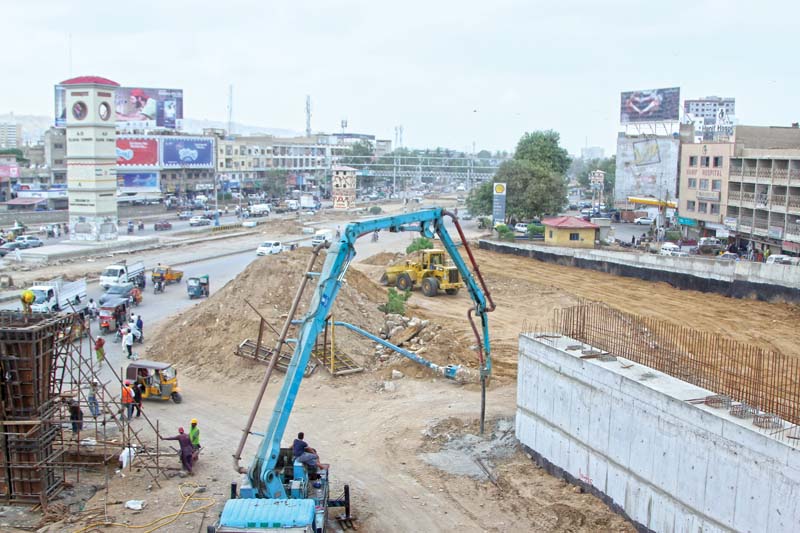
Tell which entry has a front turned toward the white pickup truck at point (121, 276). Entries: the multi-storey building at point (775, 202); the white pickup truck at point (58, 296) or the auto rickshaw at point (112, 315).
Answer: the multi-storey building
